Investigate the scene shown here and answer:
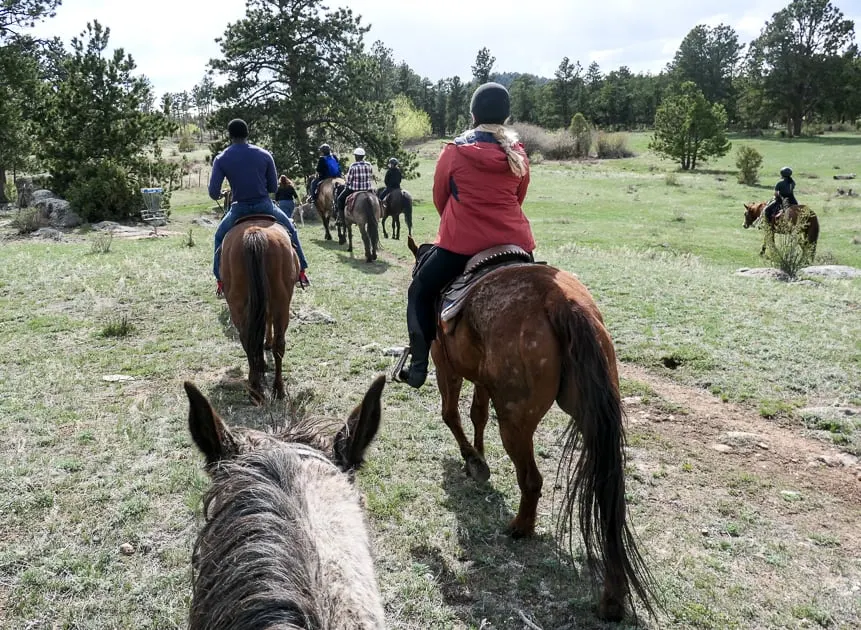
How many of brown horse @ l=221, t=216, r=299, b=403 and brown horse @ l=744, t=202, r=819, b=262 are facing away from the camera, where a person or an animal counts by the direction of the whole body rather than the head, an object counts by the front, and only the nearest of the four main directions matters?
1

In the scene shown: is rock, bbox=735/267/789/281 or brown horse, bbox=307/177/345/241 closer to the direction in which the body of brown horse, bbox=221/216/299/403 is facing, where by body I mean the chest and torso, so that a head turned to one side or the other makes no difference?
the brown horse

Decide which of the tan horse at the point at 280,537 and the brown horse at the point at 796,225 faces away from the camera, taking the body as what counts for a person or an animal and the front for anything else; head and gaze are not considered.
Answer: the tan horse

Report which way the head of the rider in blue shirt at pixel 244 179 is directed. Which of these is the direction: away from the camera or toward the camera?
away from the camera

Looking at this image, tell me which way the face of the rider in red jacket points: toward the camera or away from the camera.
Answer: away from the camera

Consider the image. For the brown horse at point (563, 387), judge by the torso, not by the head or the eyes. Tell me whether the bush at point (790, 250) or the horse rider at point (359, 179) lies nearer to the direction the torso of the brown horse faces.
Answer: the horse rider

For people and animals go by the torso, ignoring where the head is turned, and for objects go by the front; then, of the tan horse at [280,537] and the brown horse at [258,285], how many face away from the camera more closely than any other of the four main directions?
2

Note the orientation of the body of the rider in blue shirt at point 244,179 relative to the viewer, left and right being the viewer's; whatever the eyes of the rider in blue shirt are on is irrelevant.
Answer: facing away from the viewer

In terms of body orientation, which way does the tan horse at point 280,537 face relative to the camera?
away from the camera

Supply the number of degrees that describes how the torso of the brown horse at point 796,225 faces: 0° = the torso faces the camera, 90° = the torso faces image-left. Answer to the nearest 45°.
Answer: approximately 90°

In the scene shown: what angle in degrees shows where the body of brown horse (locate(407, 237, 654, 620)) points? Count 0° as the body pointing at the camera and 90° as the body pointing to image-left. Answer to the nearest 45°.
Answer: approximately 135°
